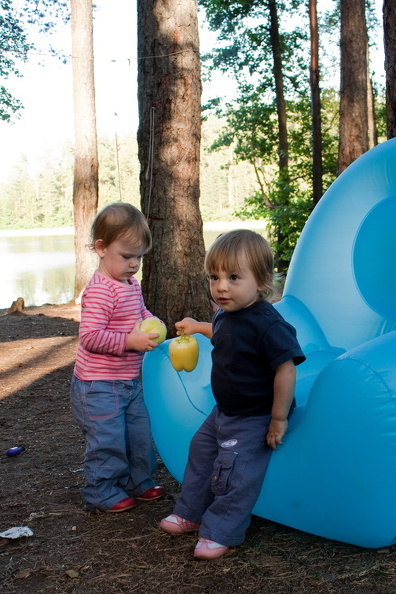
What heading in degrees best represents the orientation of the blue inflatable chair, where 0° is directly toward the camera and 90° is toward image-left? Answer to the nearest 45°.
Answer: approximately 45°

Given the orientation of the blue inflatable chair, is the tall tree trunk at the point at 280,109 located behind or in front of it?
behind

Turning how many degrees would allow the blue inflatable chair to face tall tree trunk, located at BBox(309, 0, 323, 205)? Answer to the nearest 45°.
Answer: approximately 135° to its right

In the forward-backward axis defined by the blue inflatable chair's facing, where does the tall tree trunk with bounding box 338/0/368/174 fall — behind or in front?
behind

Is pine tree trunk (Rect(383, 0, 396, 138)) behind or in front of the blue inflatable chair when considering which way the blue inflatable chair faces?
behind
